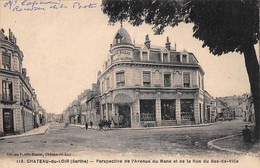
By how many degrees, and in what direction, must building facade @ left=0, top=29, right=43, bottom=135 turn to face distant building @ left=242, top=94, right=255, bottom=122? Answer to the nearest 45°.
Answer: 0° — it already faces it

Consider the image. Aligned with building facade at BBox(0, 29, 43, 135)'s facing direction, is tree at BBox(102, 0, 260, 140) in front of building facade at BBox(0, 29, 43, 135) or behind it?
in front

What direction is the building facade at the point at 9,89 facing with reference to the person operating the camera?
facing the viewer and to the right of the viewer
